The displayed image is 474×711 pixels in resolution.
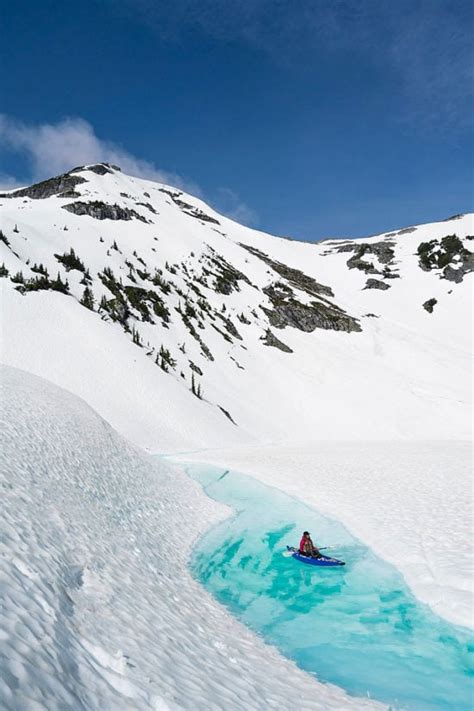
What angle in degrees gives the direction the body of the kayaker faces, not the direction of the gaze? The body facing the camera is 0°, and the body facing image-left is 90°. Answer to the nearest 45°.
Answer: approximately 315°
